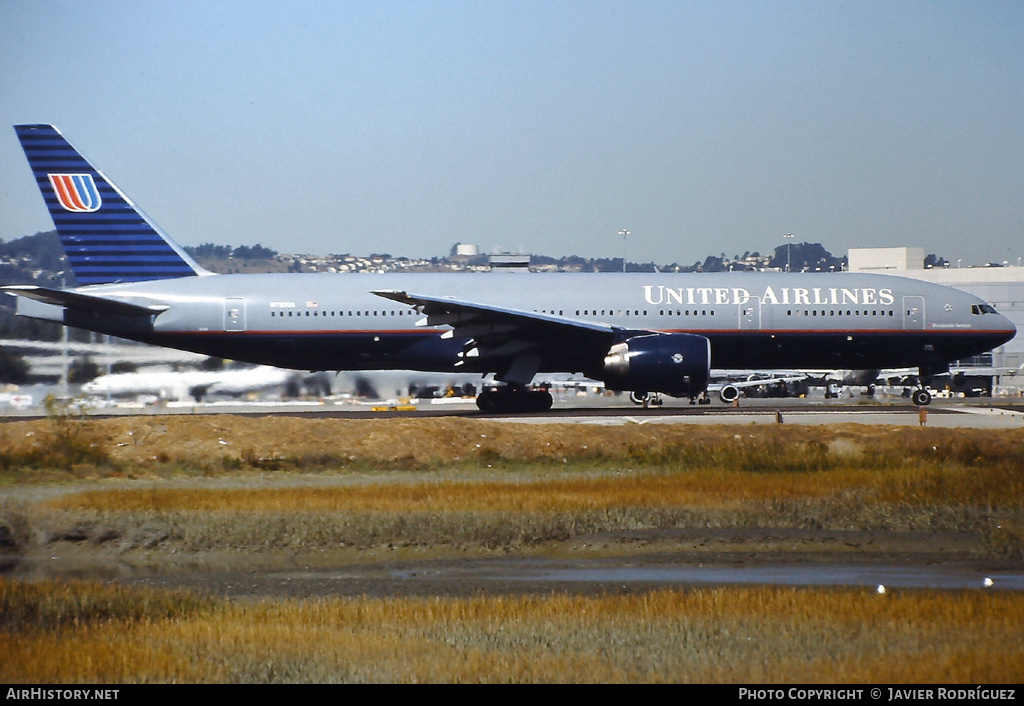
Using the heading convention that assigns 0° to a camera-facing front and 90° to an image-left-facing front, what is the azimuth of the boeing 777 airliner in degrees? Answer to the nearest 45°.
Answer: approximately 270°

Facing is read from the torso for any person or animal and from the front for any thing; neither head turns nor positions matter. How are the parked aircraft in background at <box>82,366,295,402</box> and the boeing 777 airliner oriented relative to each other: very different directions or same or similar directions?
very different directions

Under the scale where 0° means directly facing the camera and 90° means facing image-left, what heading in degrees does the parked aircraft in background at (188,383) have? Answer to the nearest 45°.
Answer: approximately 90°

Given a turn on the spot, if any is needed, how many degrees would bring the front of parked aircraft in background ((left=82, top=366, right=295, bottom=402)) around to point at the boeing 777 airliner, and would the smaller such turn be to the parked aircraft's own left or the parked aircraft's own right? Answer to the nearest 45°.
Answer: approximately 135° to the parked aircraft's own left

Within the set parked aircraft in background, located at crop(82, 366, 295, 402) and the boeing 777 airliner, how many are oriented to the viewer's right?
1

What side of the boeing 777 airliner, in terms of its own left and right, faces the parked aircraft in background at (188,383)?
left

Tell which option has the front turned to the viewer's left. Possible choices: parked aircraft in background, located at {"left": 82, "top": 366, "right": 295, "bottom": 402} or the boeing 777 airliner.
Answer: the parked aircraft in background
